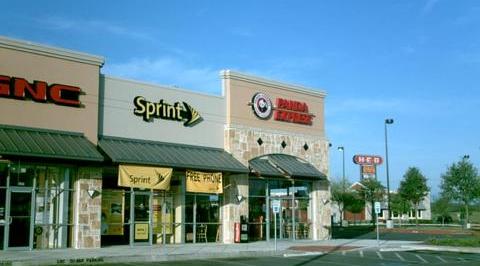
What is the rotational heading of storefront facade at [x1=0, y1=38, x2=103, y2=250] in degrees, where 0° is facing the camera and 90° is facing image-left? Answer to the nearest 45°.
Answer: approximately 315°

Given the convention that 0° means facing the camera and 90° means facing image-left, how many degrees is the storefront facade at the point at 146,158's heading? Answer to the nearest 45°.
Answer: approximately 315°

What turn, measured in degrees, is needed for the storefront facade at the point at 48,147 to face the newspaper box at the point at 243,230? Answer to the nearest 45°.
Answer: approximately 90° to its left
